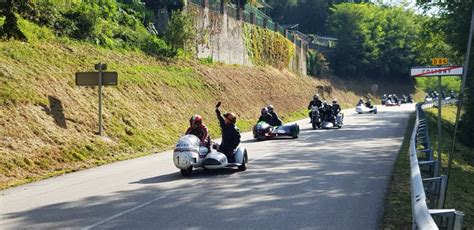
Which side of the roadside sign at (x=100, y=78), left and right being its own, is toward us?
back

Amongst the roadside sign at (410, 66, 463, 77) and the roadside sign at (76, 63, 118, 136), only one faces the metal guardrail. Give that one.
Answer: the roadside sign at (410, 66, 463, 77)

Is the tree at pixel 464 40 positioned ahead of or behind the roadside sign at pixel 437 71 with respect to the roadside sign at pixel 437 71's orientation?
behind

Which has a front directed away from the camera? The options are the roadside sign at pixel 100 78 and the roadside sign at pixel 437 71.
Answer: the roadside sign at pixel 100 78

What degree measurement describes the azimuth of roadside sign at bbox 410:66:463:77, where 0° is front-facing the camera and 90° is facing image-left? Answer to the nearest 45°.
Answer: approximately 0°

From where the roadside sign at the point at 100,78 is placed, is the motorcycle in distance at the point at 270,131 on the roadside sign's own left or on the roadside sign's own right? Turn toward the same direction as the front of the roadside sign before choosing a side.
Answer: on the roadside sign's own right

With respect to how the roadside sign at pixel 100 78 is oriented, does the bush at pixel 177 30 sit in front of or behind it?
in front

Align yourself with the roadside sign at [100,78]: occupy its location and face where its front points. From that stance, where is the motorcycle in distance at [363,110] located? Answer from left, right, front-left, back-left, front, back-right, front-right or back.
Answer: front-right

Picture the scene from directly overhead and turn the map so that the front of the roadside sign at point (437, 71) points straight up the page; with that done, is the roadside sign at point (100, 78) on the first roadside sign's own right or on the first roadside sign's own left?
on the first roadside sign's own right

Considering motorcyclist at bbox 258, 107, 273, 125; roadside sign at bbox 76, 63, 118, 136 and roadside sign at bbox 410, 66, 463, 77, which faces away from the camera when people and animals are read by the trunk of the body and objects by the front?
roadside sign at bbox 76, 63, 118, 136

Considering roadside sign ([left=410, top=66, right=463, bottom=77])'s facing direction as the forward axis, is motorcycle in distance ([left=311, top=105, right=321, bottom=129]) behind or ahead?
behind

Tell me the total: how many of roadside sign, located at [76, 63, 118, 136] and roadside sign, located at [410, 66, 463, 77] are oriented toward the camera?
1
